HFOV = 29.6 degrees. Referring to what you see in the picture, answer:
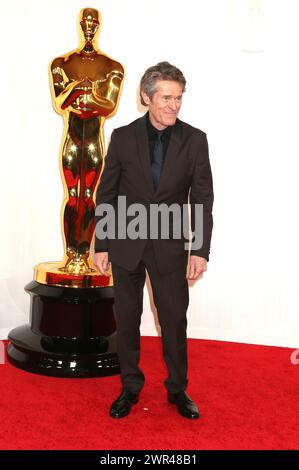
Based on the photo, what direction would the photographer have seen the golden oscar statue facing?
facing the viewer

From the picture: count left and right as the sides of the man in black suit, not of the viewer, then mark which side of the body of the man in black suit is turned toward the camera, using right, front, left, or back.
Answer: front

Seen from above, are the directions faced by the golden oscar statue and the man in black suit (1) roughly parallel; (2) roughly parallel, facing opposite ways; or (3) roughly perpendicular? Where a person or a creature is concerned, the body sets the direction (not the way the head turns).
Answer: roughly parallel

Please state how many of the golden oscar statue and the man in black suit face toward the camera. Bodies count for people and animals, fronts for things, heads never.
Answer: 2

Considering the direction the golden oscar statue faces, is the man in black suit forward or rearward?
forward

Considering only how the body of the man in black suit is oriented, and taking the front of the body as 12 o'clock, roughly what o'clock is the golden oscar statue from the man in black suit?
The golden oscar statue is roughly at 5 o'clock from the man in black suit.
